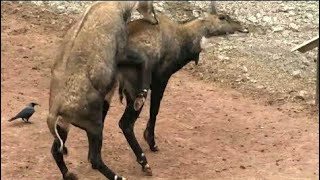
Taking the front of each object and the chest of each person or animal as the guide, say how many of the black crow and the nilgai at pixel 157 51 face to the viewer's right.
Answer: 2

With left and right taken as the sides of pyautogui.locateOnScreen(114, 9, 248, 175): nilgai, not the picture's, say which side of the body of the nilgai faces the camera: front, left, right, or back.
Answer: right

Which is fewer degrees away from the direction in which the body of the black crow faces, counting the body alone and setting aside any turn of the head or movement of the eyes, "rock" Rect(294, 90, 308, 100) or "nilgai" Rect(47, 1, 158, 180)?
the rock

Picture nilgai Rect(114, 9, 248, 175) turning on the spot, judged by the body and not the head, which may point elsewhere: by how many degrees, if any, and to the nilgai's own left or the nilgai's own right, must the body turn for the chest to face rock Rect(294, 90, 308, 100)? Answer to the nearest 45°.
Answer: approximately 45° to the nilgai's own left

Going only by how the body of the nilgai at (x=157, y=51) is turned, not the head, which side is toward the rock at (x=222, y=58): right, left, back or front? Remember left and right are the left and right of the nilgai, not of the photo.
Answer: left

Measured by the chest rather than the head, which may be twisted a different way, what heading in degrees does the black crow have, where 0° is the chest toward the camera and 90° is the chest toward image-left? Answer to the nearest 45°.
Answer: approximately 270°

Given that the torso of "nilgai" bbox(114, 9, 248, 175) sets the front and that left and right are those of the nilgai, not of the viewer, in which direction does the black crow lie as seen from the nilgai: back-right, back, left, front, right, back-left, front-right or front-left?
back

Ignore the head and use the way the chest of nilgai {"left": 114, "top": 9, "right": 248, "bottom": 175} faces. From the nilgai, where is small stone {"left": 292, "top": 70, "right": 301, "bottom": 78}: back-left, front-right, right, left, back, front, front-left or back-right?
front-left
